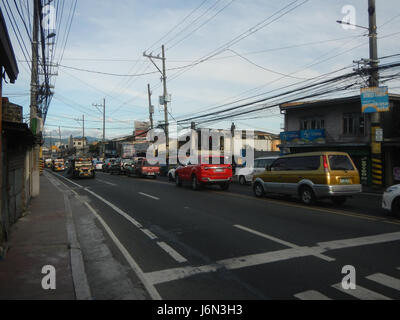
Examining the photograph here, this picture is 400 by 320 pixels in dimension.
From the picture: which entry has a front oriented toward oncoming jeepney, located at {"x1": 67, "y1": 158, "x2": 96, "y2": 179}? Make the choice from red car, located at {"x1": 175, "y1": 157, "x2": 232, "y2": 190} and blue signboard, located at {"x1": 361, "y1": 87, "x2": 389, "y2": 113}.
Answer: the red car

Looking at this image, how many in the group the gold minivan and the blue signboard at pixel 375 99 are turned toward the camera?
1

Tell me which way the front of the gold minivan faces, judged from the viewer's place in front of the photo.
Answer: facing away from the viewer and to the left of the viewer

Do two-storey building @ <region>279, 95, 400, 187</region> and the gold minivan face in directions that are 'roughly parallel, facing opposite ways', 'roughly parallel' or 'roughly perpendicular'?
roughly perpendicular

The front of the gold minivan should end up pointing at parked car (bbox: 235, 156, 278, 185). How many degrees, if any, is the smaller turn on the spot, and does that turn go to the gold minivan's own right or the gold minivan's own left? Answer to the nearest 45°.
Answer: approximately 45° to the gold minivan's own right

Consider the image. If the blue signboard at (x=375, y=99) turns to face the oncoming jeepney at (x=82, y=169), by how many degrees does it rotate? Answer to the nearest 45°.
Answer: approximately 90° to its right

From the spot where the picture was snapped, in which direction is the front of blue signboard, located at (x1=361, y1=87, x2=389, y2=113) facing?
facing the viewer

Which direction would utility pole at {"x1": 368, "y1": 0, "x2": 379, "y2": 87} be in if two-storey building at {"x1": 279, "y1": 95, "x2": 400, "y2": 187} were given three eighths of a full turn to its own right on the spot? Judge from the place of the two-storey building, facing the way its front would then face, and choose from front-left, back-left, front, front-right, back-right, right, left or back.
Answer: back

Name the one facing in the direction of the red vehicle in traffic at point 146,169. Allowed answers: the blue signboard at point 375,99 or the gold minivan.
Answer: the gold minivan

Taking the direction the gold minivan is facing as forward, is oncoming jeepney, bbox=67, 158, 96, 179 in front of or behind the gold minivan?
in front

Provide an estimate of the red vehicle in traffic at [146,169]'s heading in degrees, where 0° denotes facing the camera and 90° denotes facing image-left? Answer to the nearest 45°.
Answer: approximately 135°

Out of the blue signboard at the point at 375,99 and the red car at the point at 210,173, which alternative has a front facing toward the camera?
the blue signboard

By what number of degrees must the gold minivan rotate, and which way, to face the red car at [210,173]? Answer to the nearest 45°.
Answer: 0° — it already faces it

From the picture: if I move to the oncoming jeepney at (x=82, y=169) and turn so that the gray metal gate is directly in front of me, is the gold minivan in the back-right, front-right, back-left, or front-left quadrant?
front-left

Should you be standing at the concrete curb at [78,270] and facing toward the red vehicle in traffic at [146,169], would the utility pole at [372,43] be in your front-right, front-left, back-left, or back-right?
front-right
